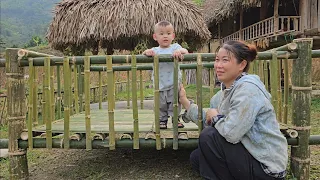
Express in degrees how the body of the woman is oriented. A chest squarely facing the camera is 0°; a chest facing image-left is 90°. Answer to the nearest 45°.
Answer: approximately 90°

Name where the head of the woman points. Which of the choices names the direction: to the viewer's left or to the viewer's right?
to the viewer's left
